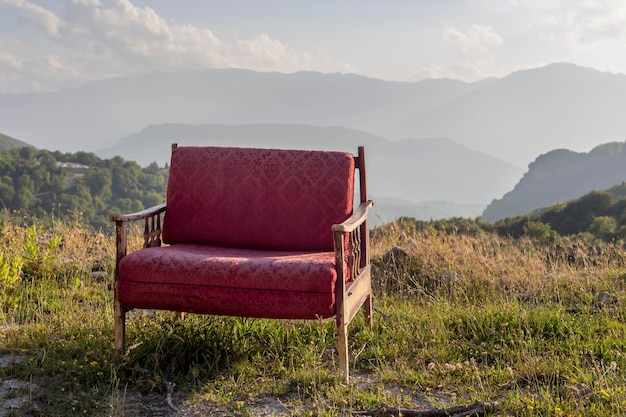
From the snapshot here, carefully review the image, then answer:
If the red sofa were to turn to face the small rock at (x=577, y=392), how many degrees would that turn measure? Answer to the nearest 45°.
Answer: approximately 90° to its left

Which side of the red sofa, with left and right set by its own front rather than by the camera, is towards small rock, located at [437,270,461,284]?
back

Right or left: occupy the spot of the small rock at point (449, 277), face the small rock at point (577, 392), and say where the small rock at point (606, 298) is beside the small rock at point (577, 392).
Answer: left

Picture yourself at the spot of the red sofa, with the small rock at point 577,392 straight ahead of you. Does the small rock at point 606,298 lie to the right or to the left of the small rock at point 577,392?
left

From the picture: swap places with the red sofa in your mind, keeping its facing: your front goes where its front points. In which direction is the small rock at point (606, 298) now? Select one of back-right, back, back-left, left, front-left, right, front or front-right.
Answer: back-left

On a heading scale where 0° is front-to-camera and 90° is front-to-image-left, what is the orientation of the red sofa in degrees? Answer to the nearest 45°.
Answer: approximately 45°
